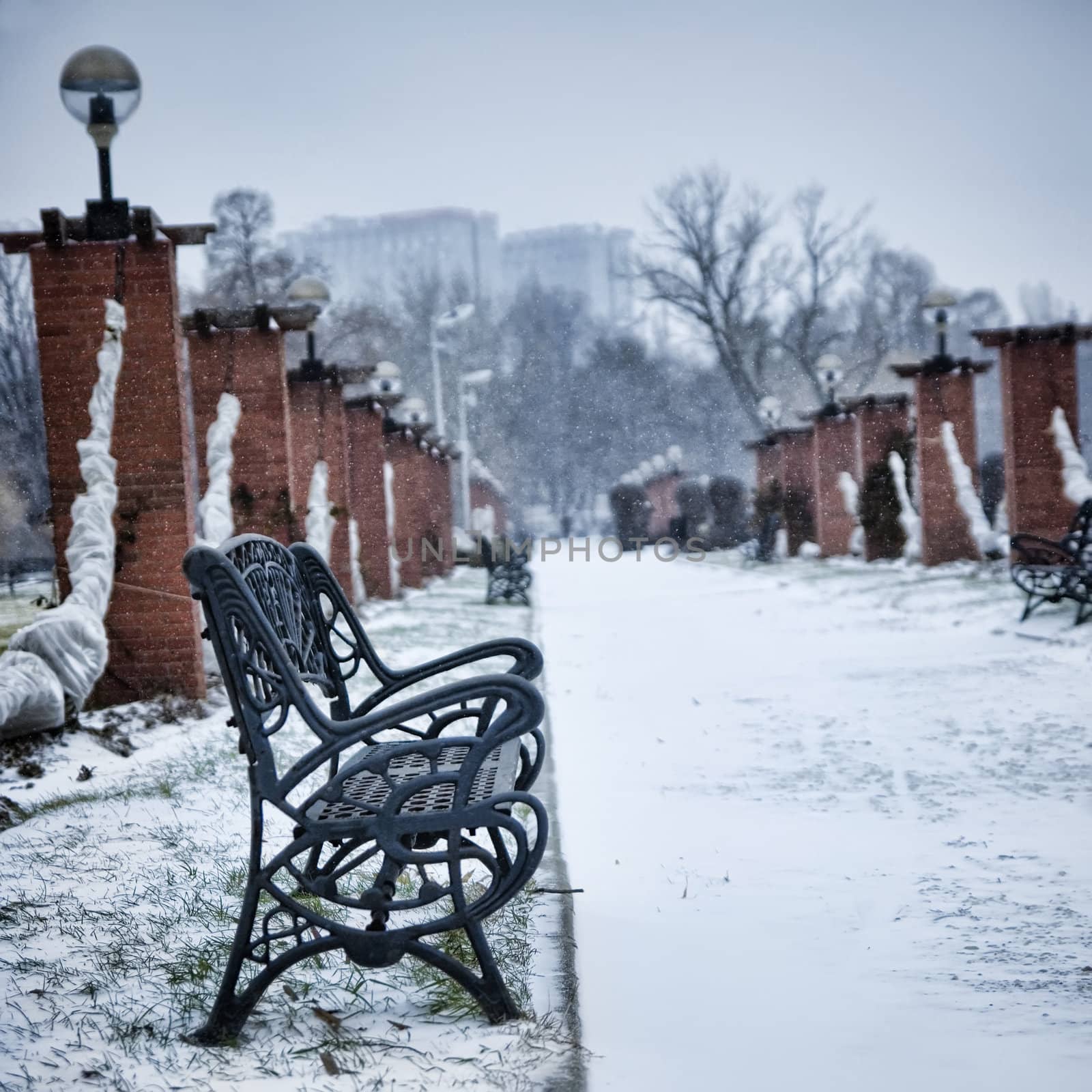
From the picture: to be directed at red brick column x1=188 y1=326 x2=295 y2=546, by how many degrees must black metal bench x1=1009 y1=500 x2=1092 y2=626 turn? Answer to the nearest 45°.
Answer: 0° — it already faces it

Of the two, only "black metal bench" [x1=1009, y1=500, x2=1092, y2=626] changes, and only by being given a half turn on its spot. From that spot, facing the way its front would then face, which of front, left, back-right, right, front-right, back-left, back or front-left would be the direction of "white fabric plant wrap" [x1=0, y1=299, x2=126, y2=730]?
back-right

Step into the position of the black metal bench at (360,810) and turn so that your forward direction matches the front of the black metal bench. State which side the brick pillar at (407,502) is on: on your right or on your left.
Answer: on your left

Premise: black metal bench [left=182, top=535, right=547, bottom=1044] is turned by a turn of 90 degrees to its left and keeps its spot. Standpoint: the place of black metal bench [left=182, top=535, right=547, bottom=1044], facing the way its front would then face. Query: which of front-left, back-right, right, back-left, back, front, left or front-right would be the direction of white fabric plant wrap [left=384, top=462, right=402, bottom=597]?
front

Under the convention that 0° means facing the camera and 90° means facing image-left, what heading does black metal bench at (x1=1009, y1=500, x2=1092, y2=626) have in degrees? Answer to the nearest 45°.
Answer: approximately 90°

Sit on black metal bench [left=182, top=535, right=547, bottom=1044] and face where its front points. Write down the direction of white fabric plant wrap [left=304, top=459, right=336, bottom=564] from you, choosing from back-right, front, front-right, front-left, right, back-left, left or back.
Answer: left

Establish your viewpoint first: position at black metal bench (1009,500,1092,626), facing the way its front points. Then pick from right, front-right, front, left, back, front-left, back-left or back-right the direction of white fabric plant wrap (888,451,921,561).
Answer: right

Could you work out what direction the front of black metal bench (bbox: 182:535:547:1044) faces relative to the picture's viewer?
facing to the right of the viewer

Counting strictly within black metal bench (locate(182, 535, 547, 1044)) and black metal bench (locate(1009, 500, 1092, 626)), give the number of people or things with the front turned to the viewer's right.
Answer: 1

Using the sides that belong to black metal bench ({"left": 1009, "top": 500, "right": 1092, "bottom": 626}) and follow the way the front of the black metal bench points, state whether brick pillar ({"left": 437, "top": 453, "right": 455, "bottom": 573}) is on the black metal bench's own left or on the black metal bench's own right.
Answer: on the black metal bench's own right

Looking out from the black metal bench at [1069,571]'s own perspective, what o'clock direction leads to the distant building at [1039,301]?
The distant building is roughly at 3 o'clock from the black metal bench.
